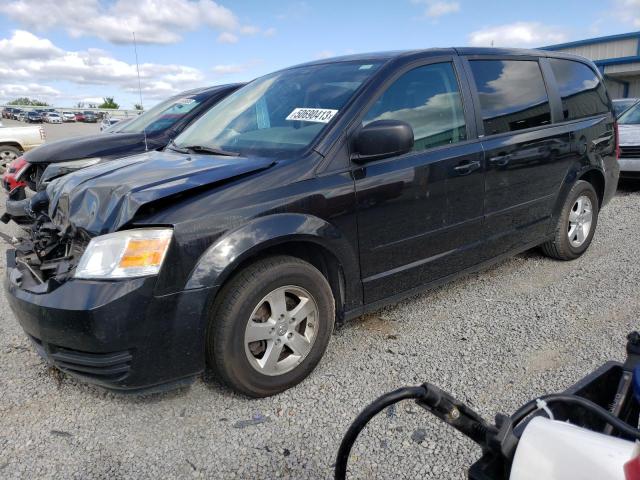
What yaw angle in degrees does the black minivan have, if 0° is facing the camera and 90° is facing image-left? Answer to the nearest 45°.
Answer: approximately 45°

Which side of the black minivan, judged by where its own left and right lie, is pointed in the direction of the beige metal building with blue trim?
back

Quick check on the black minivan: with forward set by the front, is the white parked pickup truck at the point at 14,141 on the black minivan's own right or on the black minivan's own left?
on the black minivan's own right

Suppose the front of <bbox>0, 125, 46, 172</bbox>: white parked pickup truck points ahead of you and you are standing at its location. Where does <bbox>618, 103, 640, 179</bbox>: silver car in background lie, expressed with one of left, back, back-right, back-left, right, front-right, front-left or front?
back-left

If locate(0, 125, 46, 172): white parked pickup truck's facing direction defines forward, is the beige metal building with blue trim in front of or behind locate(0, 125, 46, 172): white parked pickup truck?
behind

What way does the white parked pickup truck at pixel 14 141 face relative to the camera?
to the viewer's left

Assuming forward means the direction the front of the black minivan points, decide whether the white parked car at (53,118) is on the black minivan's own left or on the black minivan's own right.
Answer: on the black minivan's own right

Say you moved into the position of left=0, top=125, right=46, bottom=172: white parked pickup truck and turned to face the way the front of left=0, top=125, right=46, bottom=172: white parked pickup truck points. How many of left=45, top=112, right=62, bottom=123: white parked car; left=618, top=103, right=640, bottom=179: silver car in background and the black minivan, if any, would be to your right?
1
